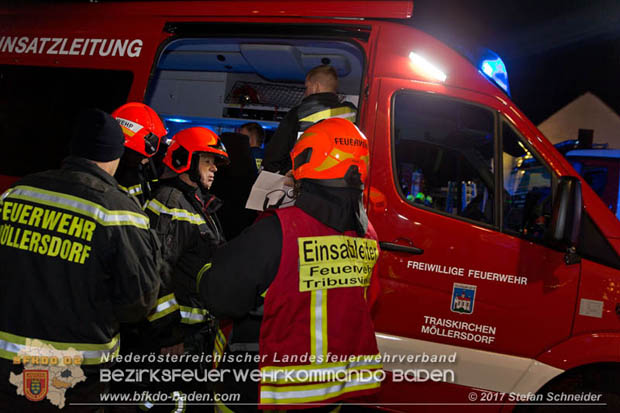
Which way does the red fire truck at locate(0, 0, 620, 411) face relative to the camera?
to the viewer's right

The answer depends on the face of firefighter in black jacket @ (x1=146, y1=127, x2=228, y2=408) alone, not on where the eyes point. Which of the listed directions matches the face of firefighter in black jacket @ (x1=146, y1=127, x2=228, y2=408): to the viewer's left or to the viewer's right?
to the viewer's right

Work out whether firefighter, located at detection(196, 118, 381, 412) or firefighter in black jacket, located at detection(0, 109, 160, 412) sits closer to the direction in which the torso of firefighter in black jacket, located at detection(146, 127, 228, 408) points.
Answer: the firefighter

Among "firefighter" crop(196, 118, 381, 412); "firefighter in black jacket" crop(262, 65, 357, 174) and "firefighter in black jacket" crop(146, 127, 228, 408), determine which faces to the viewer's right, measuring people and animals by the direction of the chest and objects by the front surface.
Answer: "firefighter in black jacket" crop(146, 127, 228, 408)

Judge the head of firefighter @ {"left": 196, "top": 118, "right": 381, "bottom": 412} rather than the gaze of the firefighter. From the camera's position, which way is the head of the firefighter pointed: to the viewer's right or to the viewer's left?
to the viewer's left

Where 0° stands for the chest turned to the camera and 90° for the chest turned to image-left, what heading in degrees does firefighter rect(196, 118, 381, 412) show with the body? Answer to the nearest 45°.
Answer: approximately 135°

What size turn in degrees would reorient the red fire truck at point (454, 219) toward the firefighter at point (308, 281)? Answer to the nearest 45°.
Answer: approximately 135° to its right

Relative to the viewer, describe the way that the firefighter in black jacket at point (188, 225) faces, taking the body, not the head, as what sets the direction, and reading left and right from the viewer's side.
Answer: facing to the right of the viewer
